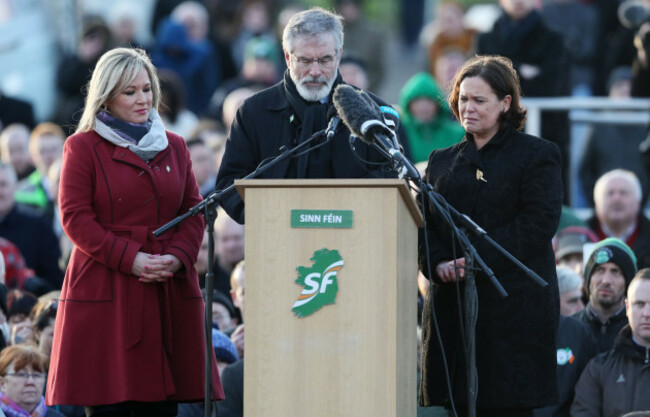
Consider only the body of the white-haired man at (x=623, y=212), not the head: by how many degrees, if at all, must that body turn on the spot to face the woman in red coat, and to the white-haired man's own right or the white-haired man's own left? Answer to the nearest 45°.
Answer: approximately 45° to the white-haired man's own right

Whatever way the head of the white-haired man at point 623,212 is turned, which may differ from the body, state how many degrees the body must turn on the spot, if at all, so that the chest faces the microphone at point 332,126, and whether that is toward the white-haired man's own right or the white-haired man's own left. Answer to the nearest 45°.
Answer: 0° — they already face it

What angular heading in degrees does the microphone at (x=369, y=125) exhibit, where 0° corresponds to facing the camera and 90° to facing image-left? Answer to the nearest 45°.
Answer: approximately 135°

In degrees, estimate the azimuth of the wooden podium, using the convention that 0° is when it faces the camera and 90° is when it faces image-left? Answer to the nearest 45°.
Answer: approximately 0°

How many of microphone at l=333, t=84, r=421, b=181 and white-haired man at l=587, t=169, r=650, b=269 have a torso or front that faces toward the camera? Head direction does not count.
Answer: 1

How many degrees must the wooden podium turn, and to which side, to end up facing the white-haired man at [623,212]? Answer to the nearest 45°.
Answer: approximately 135° to its left

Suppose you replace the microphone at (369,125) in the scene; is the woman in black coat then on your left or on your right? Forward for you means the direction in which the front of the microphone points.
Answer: on your right

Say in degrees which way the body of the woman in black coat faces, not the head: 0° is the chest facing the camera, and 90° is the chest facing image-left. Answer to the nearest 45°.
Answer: approximately 45°

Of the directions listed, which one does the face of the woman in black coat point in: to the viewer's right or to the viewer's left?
to the viewer's left

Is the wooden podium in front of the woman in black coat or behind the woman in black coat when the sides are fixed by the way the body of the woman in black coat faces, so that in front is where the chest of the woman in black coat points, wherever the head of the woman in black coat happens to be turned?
in front
